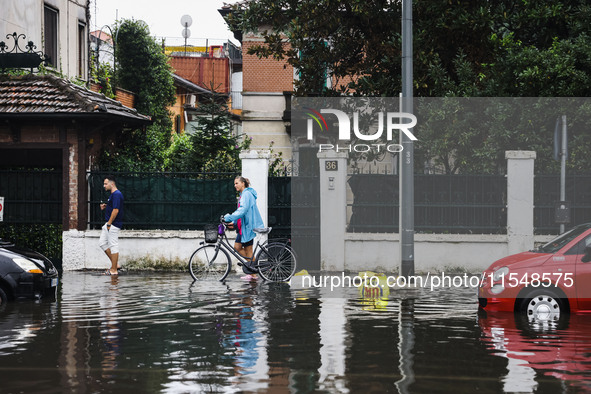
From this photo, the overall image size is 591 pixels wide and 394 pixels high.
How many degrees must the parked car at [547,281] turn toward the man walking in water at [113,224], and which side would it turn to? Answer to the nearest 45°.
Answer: approximately 45° to its right

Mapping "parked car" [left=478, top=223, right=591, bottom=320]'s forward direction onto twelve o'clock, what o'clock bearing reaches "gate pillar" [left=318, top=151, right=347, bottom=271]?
The gate pillar is roughly at 2 o'clock from the parked car.

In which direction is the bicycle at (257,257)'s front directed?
to the viewer's left

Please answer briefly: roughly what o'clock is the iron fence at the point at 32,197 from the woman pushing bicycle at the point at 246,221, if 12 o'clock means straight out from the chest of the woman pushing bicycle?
The iron fence is roughly at 1 o'clock from the woman pushing bicycle.

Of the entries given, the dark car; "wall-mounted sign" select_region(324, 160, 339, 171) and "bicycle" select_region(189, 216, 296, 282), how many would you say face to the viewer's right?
1

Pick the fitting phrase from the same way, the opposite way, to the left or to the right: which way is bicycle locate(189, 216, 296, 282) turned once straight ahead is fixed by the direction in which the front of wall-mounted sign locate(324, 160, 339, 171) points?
to the right

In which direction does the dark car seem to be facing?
to the viewer's right

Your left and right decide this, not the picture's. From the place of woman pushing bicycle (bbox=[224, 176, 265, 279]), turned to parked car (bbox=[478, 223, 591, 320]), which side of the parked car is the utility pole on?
left

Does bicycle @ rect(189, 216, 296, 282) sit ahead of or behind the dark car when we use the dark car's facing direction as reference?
ahead

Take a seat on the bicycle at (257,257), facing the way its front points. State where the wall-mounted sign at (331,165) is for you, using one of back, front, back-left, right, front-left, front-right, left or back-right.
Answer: back-right

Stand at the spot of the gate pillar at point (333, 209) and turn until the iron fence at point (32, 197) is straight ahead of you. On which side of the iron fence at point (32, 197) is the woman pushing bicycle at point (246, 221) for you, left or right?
left

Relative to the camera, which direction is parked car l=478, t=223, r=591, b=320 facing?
to the viewer's left

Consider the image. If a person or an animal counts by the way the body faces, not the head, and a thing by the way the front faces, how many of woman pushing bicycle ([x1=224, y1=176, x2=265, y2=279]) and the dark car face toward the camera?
0

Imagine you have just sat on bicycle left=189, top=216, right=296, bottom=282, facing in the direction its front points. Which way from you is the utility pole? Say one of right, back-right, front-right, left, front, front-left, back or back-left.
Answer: back

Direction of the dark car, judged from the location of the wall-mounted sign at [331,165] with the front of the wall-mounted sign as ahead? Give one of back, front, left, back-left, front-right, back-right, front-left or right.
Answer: front-right
